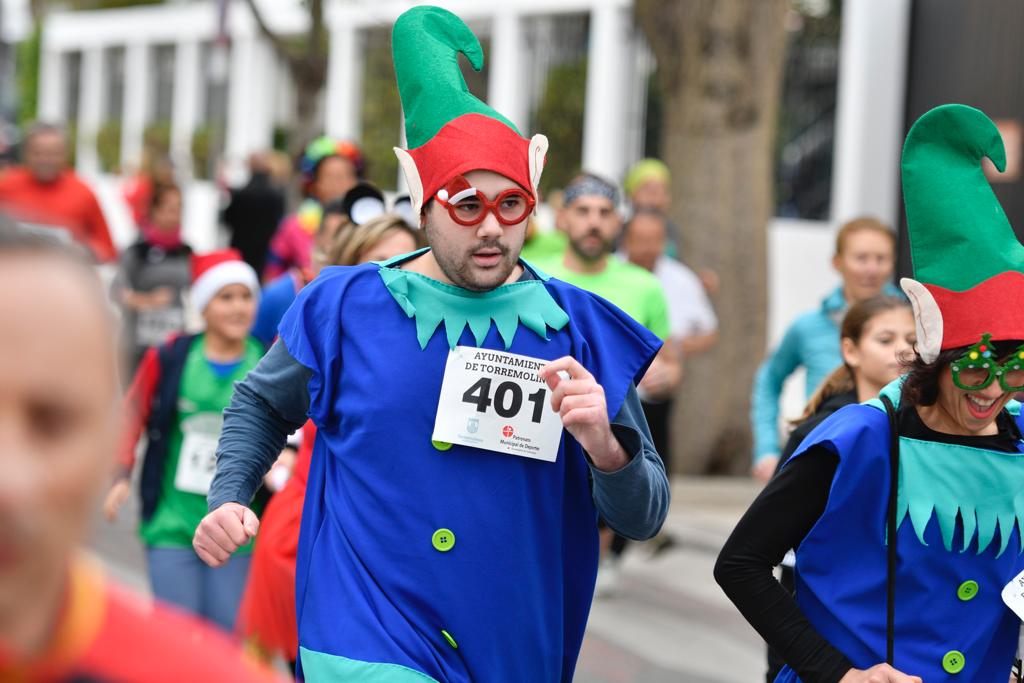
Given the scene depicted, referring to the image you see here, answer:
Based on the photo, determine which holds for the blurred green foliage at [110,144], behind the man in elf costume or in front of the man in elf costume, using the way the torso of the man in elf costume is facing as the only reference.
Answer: behind

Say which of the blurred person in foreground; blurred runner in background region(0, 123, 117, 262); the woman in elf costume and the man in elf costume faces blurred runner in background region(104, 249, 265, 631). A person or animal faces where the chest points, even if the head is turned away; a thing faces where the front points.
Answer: blurred runner in background region(0, 123, 117, 262)

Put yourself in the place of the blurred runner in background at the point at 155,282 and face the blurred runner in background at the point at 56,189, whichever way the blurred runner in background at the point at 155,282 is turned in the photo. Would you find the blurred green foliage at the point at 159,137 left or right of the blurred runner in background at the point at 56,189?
right

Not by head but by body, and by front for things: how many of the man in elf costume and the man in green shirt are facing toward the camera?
2

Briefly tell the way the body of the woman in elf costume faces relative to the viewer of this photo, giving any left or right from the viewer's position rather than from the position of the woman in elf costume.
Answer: facing the viewer and to the right of the viewer

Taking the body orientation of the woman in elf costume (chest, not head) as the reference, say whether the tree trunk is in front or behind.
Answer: behind

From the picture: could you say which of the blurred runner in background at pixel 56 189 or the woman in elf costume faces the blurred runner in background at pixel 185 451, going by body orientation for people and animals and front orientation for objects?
the blurred runner in background at pixel 56 189

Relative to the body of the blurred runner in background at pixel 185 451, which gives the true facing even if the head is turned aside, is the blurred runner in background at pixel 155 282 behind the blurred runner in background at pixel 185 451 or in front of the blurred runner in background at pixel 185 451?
behind

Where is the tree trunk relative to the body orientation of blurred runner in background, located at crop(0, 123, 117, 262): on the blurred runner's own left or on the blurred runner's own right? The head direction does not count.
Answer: on the blurred runner's own left

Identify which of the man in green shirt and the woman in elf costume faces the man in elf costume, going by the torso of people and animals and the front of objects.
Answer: the man in green shirt

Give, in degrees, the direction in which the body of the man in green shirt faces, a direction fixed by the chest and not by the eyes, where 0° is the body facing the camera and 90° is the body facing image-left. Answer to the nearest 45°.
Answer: approximately 0°
